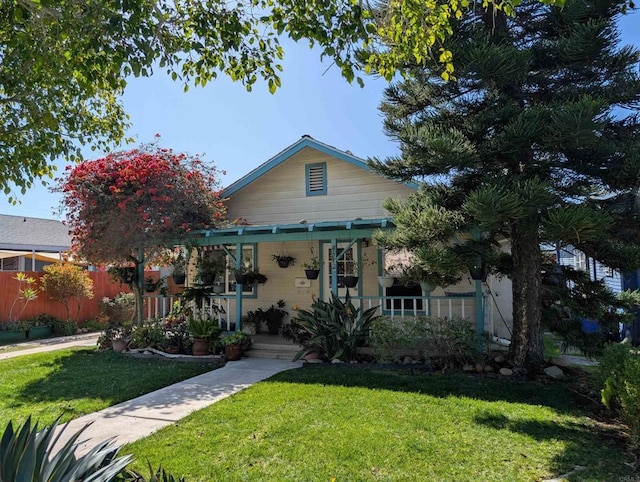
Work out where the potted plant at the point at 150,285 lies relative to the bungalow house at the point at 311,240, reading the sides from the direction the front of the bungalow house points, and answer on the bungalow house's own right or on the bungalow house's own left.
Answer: on the bungalow house's own right

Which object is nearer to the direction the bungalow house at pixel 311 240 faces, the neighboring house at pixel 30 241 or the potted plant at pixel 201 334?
the potted plant

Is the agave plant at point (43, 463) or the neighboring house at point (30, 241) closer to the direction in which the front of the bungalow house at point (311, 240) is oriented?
the agave plant

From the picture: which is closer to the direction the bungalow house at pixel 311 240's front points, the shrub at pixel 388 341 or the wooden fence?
the shrub

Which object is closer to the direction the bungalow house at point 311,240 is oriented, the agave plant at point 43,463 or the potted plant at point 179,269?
the agave plant

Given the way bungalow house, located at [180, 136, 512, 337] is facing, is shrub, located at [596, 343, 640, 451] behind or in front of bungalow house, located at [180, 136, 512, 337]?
in front

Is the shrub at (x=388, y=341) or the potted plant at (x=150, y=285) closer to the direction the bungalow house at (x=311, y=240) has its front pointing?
the shrub

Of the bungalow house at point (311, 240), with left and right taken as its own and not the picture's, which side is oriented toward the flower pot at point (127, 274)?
right

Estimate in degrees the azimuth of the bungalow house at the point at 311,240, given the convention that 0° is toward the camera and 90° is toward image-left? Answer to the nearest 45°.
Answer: approximately 0°

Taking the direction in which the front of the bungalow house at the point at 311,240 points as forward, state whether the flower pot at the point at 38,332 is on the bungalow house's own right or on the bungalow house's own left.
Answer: on the bungalow house's own right

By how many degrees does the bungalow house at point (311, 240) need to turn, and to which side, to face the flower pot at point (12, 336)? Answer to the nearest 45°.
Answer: approximately 90° to its right

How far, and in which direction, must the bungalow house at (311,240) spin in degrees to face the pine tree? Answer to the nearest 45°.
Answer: approximately 45° to its left

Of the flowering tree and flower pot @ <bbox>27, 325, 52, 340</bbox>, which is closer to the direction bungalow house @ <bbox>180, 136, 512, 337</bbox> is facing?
the flowering tree
